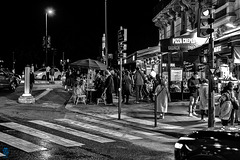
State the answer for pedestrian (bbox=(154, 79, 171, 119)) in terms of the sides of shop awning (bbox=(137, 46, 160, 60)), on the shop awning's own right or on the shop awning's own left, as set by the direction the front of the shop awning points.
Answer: on the shop awning's own left

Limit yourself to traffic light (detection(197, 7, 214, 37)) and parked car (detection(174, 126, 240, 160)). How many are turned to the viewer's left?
1

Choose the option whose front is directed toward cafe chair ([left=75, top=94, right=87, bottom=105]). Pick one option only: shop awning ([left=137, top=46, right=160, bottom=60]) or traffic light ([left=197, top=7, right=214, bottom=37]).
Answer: the shop awning

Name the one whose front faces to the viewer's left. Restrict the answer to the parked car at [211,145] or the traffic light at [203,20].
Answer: the parked car

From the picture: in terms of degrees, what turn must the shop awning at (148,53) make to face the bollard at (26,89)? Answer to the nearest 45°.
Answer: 0° — it already faces it

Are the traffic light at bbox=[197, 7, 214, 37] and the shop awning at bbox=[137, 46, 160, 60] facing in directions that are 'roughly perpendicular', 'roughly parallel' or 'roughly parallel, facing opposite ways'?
roughly perpendicular

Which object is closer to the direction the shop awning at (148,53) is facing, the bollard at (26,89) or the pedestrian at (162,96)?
the bollard

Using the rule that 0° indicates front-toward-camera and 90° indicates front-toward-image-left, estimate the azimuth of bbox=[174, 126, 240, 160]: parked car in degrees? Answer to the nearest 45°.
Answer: approximately 90°

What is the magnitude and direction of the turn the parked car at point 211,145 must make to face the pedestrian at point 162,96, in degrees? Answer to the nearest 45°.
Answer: approximately 90° to its right

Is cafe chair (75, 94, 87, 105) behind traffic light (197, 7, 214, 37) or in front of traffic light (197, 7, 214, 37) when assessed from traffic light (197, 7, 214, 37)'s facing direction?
behind

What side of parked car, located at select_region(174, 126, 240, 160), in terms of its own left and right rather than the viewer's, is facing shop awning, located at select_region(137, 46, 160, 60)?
right
